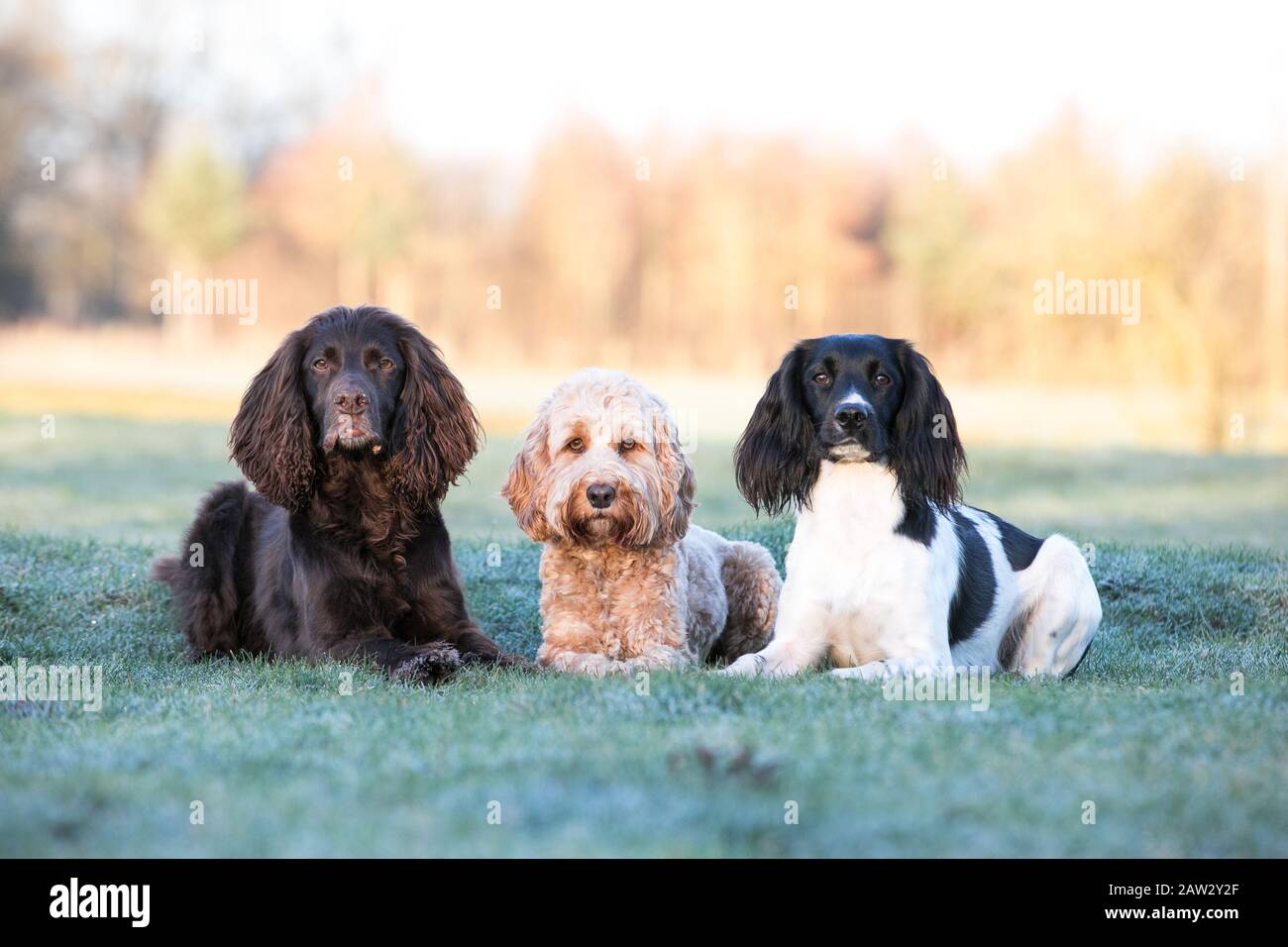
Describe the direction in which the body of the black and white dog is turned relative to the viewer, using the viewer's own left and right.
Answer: facing the viewer and to the left of the viewer

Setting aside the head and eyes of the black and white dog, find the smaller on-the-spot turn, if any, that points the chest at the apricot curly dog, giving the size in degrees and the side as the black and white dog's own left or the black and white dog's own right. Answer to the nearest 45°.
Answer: approximately 45° to the black and white dog's own right
